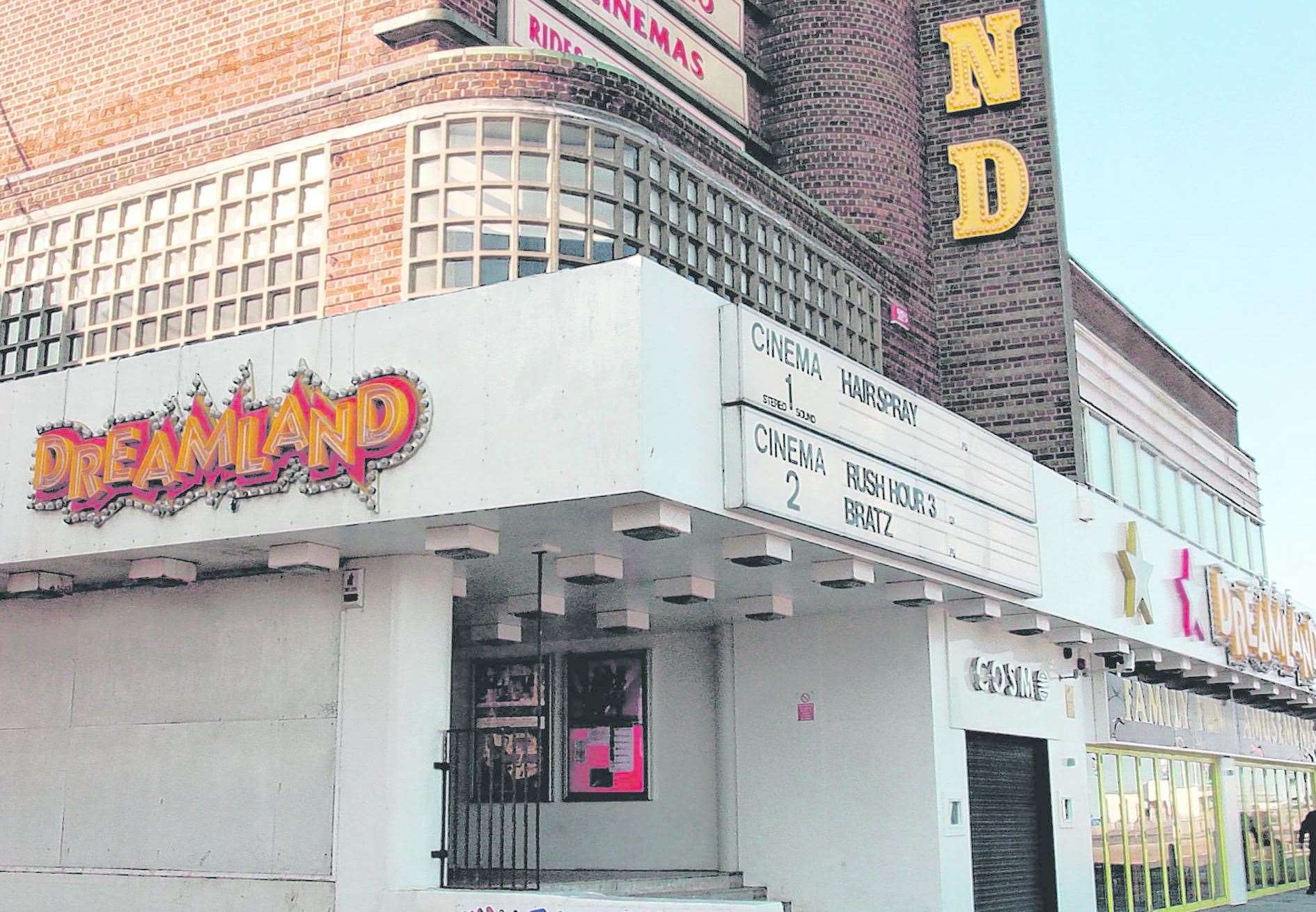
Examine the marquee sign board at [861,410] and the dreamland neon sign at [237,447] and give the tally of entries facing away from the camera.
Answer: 0

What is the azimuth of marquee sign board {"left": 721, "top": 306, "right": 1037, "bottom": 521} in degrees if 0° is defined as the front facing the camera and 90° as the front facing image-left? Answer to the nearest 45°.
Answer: approximately 315°

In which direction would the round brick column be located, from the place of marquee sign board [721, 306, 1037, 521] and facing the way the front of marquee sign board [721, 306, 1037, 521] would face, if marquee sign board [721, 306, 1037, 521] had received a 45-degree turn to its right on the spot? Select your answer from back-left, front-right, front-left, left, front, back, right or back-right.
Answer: back

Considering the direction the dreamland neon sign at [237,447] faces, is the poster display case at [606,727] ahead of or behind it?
behind

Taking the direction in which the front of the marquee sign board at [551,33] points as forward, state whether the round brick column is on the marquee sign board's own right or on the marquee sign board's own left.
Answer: on the marquee sign board's own left

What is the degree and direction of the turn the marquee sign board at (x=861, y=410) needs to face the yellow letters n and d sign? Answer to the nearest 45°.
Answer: approximately 135° to its left
